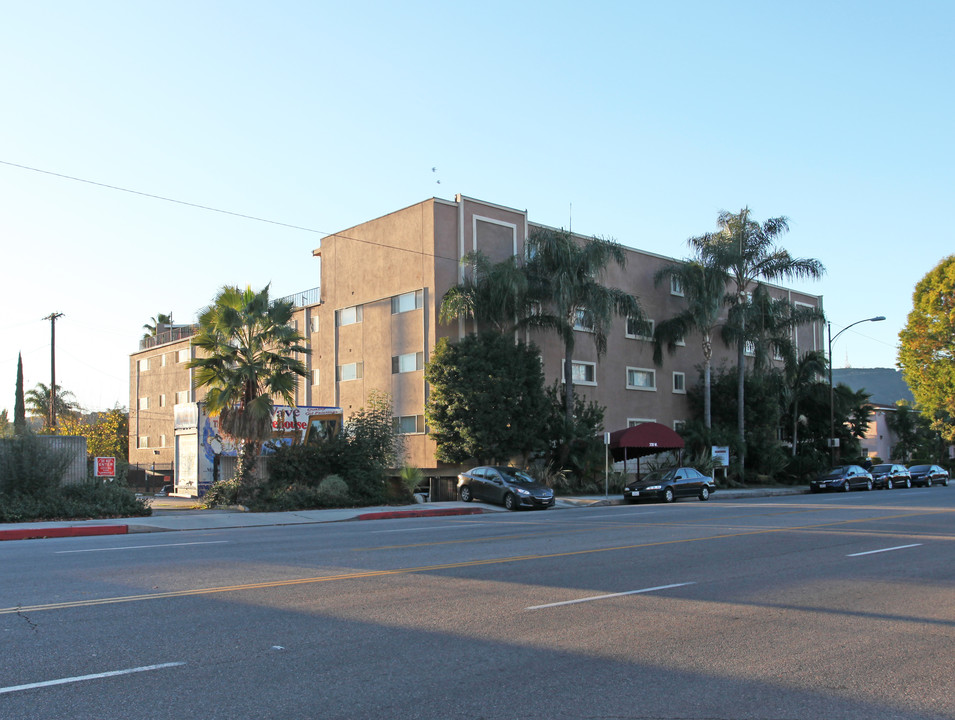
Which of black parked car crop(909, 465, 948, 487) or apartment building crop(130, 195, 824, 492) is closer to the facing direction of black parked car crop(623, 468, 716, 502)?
the apartment building

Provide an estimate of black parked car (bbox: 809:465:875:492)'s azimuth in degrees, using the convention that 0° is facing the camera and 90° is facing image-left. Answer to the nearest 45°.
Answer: approximately 45°

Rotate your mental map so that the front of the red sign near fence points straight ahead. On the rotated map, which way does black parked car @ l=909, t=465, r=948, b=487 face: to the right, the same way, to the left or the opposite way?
to the right

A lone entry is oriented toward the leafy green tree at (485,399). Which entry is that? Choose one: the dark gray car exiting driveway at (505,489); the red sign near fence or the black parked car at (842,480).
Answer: the black parked car at (842,480)

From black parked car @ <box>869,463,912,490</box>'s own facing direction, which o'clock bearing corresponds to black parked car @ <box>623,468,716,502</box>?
black parked car @ <box>623,468,716,502</box> is roughly at 11 o'clock from black parked car @ <box>869,463,912,490</box>.

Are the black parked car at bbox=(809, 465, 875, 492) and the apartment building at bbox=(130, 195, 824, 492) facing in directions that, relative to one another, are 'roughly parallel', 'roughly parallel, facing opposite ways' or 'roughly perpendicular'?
roughly perpendicular
